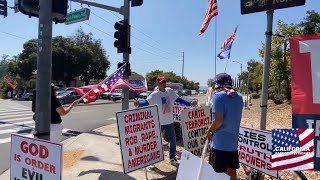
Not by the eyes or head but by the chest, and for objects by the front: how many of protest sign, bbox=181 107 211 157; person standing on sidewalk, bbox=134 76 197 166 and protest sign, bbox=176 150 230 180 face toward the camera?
2

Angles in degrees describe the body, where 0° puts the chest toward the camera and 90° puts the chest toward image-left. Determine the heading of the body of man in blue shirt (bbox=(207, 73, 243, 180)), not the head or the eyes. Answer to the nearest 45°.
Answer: approximately 135°

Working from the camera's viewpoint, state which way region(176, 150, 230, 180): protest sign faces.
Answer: facing away from the viewer

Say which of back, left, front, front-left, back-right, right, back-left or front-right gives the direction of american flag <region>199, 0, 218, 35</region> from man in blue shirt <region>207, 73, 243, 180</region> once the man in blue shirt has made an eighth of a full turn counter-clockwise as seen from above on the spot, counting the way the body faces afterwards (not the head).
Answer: right

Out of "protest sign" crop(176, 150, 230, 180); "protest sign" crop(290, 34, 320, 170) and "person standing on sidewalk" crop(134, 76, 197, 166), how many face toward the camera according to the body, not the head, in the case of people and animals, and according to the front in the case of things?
2

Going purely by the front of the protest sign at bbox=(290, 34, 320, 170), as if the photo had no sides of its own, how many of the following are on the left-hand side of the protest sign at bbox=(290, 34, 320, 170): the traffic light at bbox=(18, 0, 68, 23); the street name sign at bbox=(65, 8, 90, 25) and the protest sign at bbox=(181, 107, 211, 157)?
0

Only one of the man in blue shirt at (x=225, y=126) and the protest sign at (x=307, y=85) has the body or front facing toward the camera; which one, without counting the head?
the protest sign

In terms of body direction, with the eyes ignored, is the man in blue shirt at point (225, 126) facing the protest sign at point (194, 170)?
no

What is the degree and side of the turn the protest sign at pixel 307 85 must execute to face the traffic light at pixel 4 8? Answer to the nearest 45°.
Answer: approximately 135° to its right

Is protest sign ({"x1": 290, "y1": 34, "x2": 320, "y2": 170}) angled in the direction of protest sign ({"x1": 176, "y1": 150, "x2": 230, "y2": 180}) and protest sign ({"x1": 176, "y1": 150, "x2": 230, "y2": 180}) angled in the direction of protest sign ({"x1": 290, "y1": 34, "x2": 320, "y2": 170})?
no

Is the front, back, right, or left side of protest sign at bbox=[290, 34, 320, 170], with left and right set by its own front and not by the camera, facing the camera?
front

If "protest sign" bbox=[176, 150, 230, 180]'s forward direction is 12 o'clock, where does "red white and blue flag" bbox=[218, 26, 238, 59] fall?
The red white and blue flag is roughly at 12 o'clock from the protest sign.
